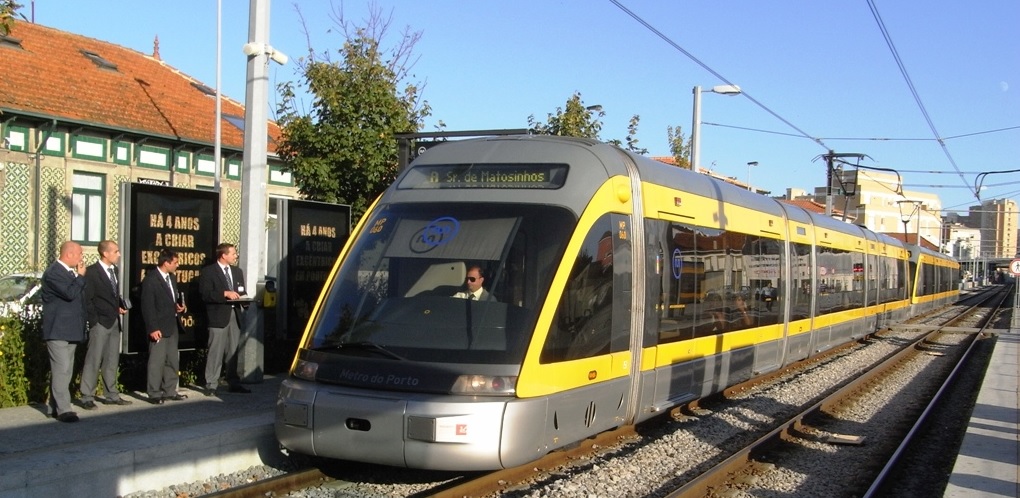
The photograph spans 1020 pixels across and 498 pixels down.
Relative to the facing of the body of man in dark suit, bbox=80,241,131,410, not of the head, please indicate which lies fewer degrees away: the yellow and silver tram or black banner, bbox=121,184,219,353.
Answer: the yellow and silver tram

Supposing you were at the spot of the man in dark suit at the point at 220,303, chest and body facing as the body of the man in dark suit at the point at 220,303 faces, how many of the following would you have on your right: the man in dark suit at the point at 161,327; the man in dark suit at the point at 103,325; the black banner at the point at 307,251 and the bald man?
3

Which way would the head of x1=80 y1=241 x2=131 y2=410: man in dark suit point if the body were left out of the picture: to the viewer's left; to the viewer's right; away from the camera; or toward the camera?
to the viewer's right

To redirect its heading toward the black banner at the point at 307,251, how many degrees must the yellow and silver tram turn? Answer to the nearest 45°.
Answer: approximately 90° to its right

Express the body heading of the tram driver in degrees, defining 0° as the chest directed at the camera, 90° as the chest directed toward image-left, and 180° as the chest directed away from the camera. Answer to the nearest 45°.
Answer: approximately 45°

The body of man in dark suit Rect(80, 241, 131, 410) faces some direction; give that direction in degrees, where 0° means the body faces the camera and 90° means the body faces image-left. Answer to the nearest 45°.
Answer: approximately 315°

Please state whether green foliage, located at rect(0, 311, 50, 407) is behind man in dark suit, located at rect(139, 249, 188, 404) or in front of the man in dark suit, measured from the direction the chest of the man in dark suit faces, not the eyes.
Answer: behind

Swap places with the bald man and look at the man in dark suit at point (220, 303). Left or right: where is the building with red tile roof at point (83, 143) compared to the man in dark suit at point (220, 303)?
left

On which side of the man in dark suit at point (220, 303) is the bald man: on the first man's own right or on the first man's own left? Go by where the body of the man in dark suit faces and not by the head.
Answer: on the first man's own right

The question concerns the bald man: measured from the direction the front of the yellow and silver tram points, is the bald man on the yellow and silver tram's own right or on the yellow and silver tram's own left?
on the yellow and silver tram's own right

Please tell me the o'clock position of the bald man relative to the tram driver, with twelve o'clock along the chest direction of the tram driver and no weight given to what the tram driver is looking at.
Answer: The bald man is roughly at 2 o'clock from the tram driver.
